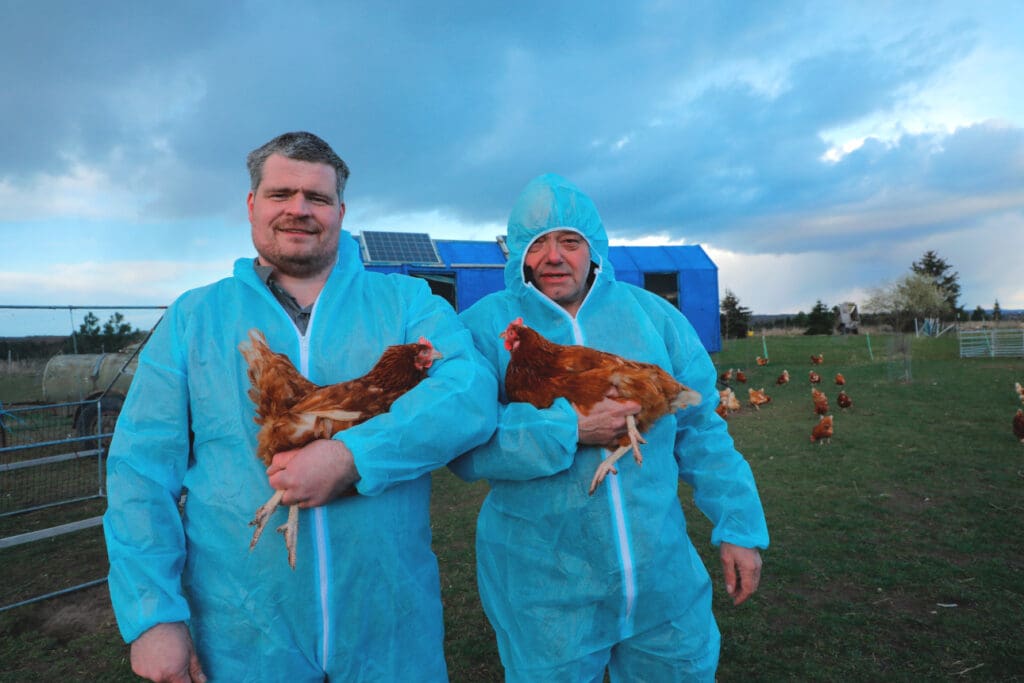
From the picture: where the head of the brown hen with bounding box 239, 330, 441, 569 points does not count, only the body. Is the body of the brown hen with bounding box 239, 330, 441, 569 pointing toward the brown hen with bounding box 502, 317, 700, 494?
yes

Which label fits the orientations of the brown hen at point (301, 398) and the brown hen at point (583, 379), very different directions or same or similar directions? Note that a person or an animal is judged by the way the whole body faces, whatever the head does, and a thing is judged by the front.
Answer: very different directions

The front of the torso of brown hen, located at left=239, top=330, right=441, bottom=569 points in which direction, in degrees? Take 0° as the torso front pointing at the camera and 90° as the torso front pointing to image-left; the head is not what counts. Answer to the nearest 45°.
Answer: approximately 270°

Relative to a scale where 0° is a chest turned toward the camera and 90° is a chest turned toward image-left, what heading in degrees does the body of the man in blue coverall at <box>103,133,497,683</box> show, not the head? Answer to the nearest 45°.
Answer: approximately 0°

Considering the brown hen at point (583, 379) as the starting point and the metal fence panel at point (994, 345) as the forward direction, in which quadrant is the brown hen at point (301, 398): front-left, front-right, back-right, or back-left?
back-left

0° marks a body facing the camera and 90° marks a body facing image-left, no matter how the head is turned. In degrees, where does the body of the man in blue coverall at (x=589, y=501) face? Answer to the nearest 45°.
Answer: approximately 0°

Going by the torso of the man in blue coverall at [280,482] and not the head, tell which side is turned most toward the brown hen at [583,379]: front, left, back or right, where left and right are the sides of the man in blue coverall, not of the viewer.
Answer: left

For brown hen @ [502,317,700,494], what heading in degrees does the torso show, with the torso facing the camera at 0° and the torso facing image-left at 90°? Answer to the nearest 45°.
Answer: approximately 90°

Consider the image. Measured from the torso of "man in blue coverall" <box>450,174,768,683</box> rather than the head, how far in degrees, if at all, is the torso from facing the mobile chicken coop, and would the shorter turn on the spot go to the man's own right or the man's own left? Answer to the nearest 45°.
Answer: approximately 180°

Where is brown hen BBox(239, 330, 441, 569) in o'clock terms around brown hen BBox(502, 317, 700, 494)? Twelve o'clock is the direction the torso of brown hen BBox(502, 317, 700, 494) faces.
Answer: brown hen BBox(239, 330, 441, 569) is roughly at 11 o'clock from brown hen BBox(502, 317, 700, 494).

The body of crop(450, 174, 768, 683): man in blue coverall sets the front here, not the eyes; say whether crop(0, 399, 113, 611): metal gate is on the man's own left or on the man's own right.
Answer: on the man's own right

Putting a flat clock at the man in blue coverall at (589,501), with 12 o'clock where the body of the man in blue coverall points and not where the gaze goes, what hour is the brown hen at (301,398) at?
The brown hen is roughly at 2 o'clock from the man in blue coverall.
